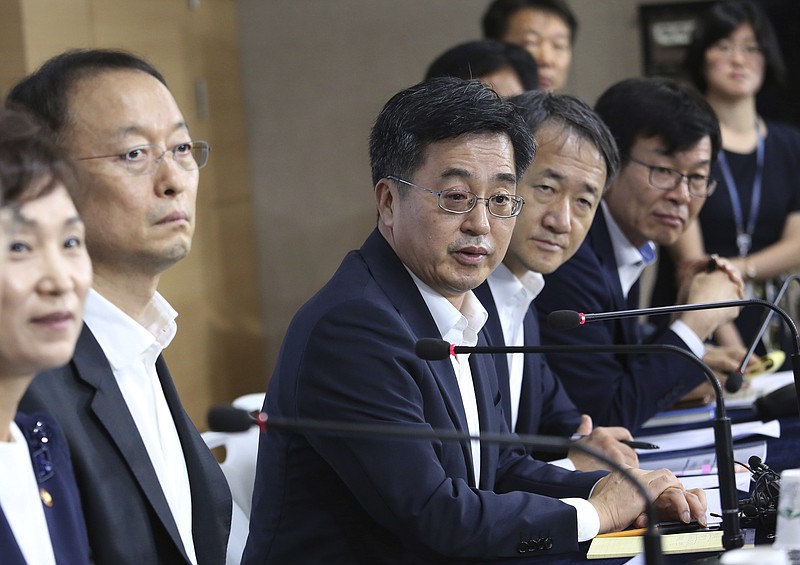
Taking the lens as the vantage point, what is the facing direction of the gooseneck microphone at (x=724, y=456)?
facing to the left of the viewer

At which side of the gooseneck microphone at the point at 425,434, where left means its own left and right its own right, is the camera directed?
left

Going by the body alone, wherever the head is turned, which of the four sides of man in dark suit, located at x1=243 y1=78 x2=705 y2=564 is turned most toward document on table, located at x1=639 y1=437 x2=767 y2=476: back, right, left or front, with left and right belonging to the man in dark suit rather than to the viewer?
left

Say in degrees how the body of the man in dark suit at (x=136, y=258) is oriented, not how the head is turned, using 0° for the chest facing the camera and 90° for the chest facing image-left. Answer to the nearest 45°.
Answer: approximately 315°

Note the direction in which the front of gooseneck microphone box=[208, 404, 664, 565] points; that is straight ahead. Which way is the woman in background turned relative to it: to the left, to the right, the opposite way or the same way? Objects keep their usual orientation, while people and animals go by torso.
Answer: to the left

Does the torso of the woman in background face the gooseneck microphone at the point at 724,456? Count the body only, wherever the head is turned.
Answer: yes

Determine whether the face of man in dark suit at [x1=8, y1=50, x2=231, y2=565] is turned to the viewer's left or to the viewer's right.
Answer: to the viewer's right

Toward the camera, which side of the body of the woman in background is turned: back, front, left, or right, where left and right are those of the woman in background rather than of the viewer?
front
